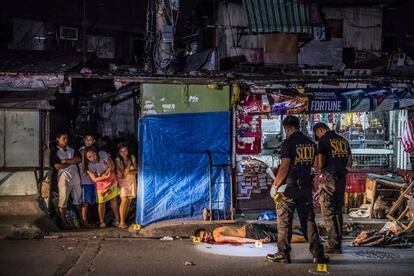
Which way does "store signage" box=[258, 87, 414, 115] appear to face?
toward the camera

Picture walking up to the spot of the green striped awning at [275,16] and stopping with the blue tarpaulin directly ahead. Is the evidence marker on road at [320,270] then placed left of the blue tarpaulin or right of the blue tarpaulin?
left

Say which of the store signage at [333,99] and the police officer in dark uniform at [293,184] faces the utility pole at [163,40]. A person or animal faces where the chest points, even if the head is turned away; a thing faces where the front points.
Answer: the police officer in dark uniform

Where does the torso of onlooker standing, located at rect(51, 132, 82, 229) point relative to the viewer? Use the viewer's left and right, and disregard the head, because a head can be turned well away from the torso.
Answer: facing the viewer and to the right of the viewer

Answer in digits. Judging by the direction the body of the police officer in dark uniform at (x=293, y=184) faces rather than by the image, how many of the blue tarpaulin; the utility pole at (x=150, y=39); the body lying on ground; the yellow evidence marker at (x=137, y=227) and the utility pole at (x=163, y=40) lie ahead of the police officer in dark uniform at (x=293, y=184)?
5

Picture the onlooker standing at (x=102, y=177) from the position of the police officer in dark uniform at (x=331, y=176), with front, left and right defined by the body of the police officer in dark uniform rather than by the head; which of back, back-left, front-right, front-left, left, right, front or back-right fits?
front-left

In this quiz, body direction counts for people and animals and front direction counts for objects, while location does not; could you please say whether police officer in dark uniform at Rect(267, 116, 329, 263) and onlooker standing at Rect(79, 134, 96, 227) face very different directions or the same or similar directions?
very different directions

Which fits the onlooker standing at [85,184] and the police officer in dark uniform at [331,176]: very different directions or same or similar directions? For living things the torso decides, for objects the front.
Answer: very different directions

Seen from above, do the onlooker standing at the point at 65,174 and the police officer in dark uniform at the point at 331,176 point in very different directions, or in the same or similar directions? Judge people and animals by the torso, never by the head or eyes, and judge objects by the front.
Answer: very different directions

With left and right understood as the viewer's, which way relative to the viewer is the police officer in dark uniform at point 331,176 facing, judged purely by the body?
facing away from the viewer and to the left of the viewer

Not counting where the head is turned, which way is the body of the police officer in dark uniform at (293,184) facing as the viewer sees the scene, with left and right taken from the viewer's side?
facing away from the viewer and to the left of the viewer

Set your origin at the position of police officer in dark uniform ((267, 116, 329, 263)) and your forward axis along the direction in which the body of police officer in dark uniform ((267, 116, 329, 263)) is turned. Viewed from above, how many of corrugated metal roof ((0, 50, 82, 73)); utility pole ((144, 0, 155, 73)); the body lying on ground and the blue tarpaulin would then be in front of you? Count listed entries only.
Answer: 4
